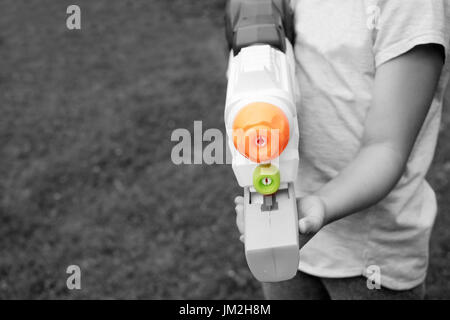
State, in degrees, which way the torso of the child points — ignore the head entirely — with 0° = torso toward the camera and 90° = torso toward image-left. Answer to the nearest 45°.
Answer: approximately 45°
